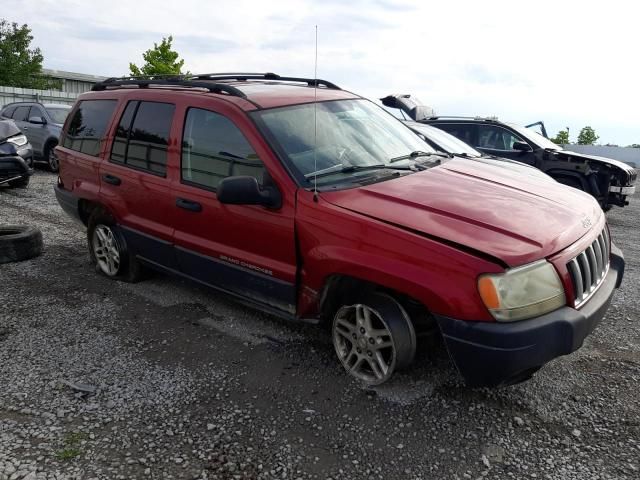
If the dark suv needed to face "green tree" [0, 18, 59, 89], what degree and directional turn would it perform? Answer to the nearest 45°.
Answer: approximately 180°

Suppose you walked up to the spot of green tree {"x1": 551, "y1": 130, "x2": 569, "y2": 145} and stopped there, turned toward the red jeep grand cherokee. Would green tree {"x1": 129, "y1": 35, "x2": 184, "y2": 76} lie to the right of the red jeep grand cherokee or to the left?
right

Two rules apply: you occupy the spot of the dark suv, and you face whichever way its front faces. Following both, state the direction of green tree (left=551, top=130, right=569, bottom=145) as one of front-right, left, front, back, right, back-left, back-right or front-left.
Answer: back-left

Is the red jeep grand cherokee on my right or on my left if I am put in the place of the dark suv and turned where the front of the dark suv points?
on my right

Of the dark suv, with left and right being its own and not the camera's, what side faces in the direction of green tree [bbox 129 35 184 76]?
back

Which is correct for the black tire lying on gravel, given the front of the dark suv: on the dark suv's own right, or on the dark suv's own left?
on the dark suv's own right

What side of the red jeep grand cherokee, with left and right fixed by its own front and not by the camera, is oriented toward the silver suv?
back

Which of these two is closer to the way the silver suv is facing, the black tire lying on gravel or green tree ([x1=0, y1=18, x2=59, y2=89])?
the black tire lying on gravel

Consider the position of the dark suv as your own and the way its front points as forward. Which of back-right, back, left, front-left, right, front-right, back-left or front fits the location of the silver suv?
back-right

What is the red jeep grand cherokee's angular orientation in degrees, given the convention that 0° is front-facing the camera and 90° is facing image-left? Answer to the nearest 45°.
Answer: approximately 315°
